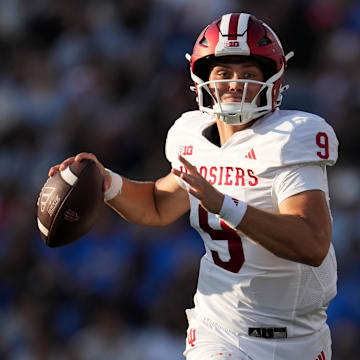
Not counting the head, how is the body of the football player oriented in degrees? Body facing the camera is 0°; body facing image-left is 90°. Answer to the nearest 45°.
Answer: approximately 45°
